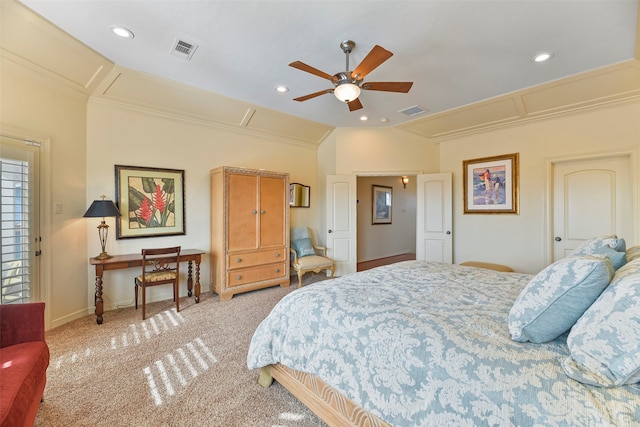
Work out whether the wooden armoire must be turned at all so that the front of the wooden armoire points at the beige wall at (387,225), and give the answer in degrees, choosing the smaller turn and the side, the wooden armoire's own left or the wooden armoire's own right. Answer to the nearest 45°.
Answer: approximately 90° to the wooden armoire's own left

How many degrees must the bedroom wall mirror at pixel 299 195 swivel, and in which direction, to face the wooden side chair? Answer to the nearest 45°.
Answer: approximately 90° to its right

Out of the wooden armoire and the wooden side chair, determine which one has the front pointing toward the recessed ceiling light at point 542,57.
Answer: the wooden armoire

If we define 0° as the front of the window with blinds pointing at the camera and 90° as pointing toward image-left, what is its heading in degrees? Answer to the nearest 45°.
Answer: approximately 315°

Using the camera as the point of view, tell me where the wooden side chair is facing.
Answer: facing away from the viewer and to the left of the viewer

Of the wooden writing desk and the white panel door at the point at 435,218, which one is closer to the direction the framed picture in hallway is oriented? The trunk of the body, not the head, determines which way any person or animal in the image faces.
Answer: the white panel door

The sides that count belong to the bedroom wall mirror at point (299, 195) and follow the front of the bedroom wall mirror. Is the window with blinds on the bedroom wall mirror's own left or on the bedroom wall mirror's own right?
on the bedroom wall mirror's own right

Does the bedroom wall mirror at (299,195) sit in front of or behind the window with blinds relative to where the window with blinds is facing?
in front
